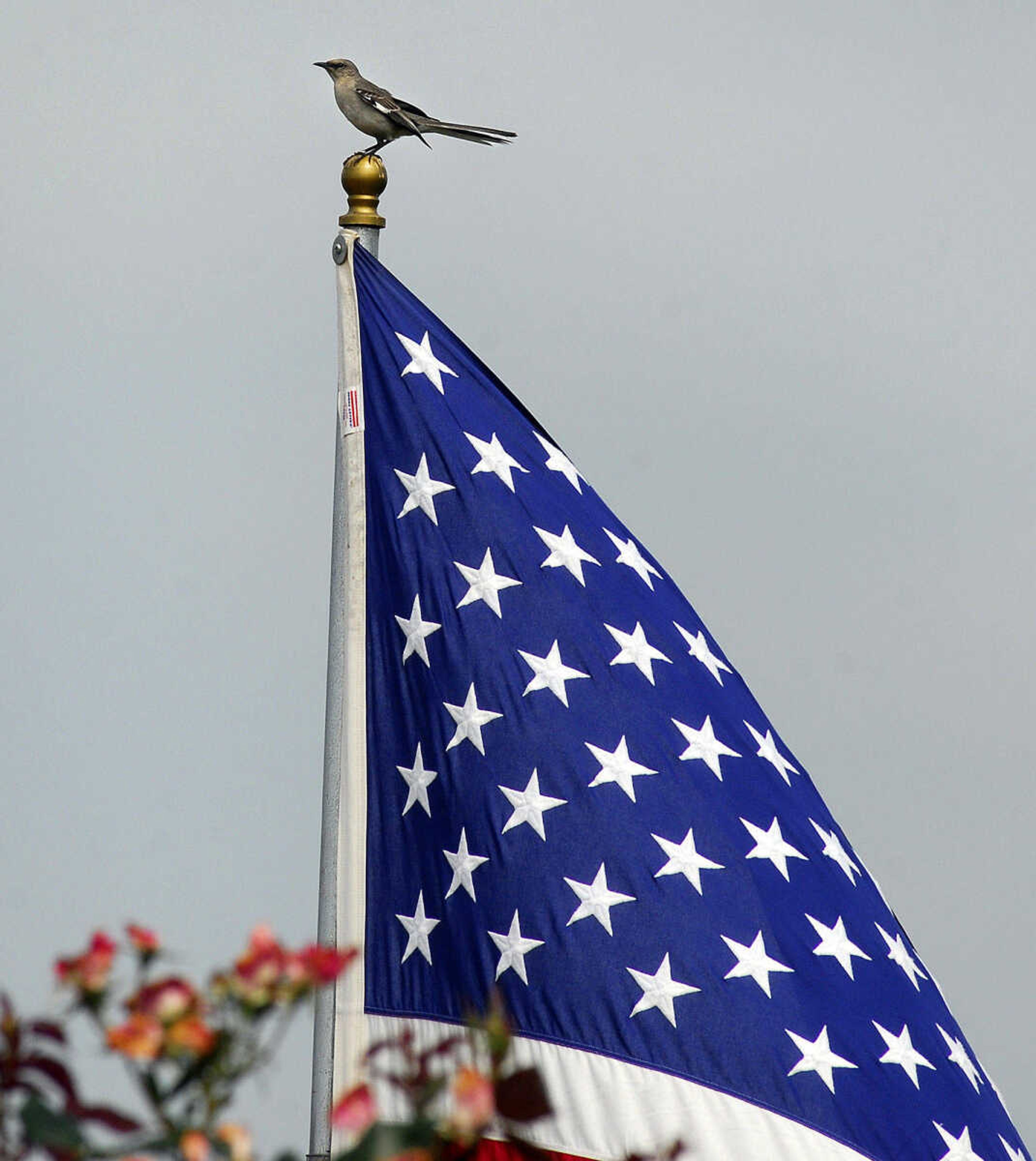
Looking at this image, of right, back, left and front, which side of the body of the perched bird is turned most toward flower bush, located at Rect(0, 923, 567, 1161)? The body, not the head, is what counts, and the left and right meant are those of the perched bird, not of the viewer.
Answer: left

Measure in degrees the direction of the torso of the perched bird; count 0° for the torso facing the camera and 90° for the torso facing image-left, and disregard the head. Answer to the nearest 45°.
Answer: approximately 90°
